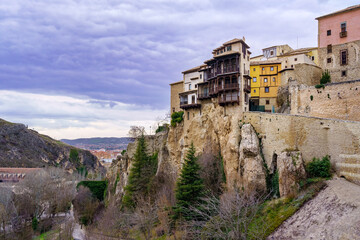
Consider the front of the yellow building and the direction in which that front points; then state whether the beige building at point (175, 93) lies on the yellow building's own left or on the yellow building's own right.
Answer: on the yellow building's own right

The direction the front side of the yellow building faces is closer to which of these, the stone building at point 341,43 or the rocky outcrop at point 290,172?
the rocky outcrop

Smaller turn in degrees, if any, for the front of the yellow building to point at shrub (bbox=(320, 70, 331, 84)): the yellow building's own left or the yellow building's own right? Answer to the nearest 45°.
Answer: approximately 45° to the yellow building's own left

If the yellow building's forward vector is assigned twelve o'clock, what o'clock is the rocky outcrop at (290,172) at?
The rocky outcrop is roughly at 12 o'clock from the yellow building.

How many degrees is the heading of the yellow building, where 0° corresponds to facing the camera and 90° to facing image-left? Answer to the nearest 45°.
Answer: approximately 0°

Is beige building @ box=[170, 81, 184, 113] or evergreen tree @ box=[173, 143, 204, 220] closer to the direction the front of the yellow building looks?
the evergreen tree

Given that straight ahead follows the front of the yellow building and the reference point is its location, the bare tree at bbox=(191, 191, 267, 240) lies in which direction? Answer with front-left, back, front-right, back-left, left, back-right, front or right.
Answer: front

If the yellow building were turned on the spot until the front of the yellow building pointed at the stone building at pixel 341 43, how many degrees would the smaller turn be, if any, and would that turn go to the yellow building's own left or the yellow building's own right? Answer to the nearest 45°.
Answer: approximately 45° to the yellow building's own left

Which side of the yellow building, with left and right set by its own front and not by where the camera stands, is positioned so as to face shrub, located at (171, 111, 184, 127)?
right

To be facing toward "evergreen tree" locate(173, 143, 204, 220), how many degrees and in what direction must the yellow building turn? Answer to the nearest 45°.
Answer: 0° — it already faces it

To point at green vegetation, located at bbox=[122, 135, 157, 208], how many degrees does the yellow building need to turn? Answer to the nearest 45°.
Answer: approximately 90° to its right
